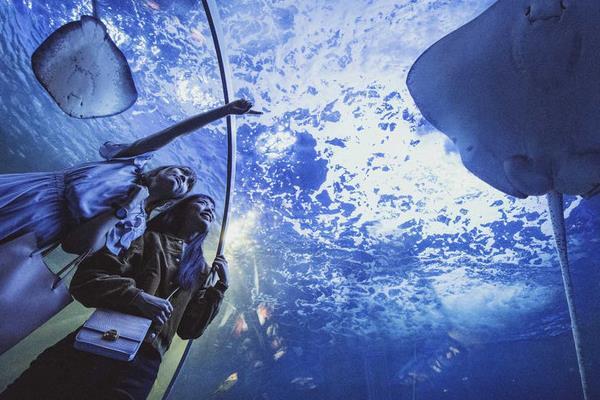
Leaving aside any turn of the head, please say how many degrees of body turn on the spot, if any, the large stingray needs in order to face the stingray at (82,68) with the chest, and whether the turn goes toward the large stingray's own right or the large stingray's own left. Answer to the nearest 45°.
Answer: approximately 45° to the large stingray's own right

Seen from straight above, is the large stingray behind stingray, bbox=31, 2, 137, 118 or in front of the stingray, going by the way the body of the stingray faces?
behind

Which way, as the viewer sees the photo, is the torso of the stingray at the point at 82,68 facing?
away from the camera
